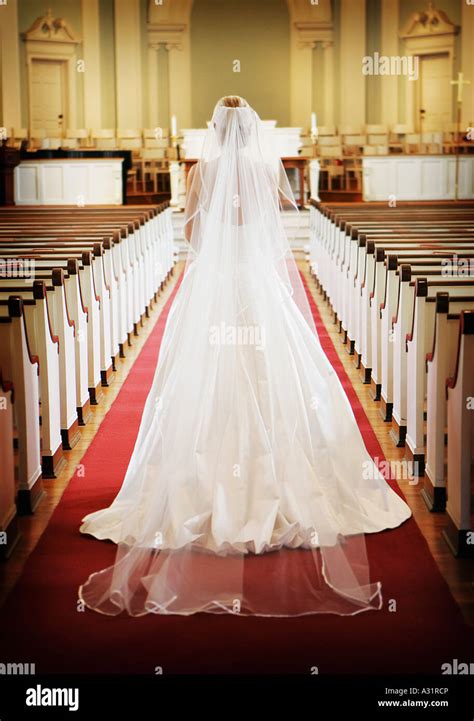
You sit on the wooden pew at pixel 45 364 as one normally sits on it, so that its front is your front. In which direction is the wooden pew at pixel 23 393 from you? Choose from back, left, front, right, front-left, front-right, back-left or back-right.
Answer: back

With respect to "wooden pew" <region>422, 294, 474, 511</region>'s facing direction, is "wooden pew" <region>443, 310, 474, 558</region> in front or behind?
behind

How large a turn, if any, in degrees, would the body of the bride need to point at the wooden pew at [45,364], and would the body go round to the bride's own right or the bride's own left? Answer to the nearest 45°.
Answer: approximately 45° to the bride's own left

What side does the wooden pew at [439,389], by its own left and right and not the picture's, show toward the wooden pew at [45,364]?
left

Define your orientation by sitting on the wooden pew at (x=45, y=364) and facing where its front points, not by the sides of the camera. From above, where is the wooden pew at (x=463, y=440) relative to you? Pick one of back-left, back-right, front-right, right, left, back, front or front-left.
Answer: back-right

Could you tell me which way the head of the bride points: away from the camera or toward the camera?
away from the camera

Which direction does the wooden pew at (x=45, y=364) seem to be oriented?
away from the camera

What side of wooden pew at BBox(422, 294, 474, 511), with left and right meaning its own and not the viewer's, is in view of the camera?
back

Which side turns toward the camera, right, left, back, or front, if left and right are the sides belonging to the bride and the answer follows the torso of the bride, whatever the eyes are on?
back

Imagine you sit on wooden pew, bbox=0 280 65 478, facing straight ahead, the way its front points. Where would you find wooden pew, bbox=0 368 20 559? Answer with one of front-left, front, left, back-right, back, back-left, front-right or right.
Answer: back

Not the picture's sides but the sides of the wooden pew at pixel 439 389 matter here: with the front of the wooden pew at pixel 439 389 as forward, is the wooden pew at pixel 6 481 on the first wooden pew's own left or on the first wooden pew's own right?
on the first wooden pew's own left
